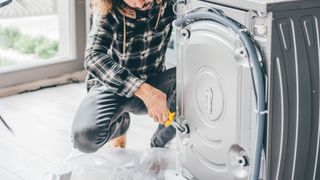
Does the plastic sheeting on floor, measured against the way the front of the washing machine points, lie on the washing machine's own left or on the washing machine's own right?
on the washing machine's own left

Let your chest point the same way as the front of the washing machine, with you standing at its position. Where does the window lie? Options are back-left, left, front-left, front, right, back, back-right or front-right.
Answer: left

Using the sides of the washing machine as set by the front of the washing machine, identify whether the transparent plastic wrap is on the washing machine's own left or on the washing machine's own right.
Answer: on the washing machine's own left

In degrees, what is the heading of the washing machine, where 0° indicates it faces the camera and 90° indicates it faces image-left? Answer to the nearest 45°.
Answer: approximately 225°
